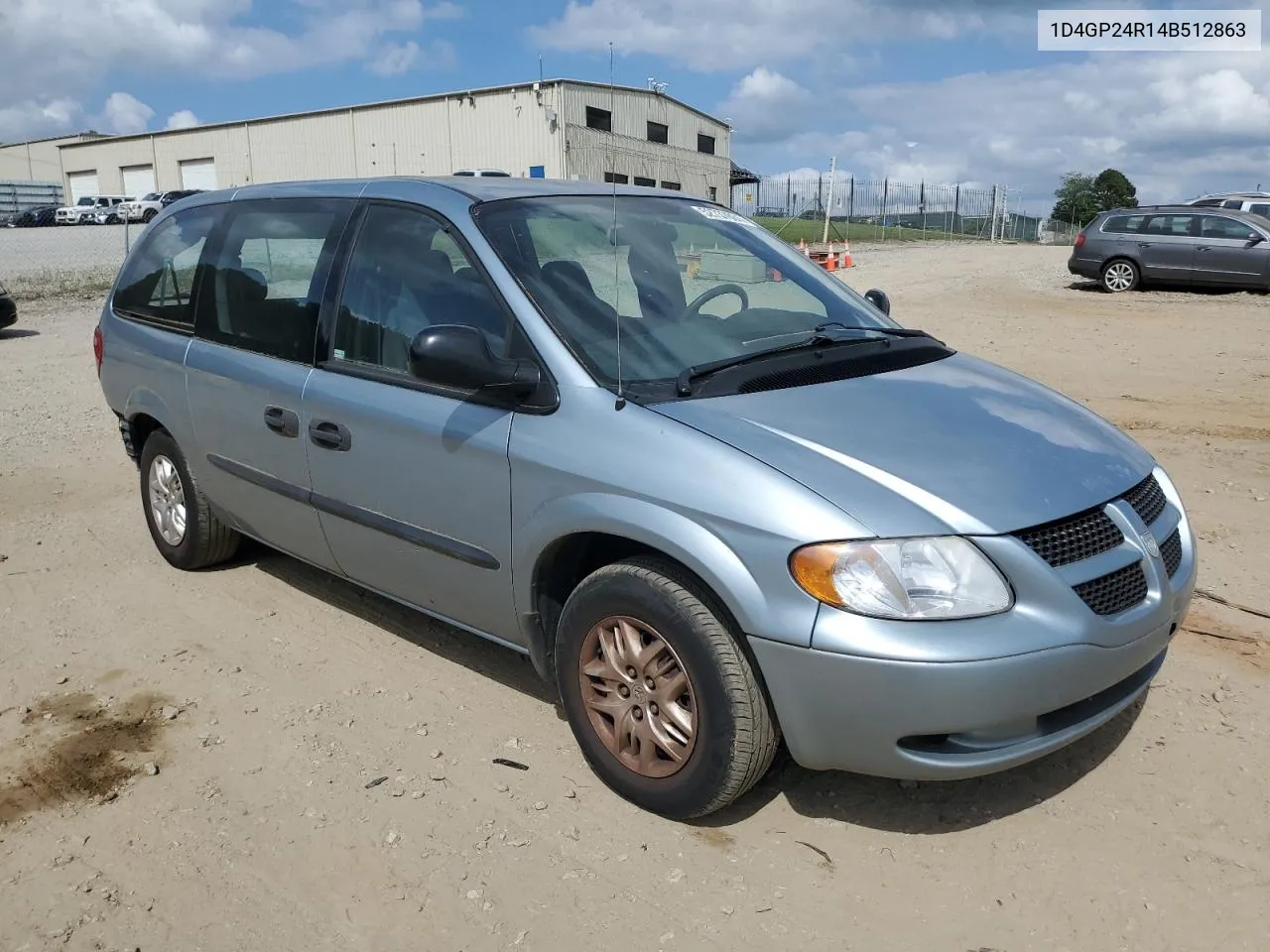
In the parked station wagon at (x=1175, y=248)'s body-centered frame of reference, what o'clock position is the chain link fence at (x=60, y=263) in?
The chain link fence is roughly at 6 o'clock from the parked station wagon.

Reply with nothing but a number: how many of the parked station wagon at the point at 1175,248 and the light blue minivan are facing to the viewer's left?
0

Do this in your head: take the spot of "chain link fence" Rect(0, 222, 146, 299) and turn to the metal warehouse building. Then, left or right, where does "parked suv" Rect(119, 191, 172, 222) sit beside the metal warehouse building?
left

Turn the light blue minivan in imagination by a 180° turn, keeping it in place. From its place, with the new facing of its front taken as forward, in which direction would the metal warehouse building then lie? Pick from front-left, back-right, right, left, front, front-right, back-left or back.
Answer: front-right

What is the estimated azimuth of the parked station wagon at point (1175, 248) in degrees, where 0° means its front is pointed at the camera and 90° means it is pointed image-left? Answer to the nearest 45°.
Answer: approximately 270°

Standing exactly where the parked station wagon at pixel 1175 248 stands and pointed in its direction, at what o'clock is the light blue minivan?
The light blue minivan is roughly at 3 o'clock from the parked station wagon.

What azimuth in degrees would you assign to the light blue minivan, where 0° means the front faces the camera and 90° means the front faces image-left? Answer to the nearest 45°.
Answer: approximately 315°

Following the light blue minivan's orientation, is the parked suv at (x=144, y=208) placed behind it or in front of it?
behind
